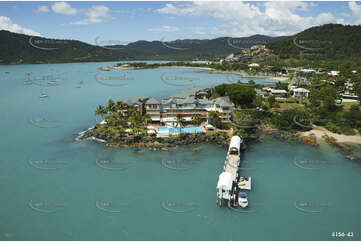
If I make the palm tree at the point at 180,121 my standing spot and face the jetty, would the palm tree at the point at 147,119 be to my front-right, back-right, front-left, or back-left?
back-right

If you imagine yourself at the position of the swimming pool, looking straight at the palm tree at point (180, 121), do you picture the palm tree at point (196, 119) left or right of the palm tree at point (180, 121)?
right

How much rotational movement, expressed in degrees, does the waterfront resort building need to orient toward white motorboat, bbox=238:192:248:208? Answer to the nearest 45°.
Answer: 0° — it already faces it

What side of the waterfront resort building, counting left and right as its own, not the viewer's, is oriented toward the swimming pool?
front

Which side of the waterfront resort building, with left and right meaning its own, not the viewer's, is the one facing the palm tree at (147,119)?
right

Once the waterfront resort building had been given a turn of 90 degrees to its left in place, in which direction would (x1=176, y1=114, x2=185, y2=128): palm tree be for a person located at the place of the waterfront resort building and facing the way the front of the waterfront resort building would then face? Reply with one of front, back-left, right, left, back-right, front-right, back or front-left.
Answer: right

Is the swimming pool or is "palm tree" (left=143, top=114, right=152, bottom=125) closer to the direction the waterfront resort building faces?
the swimming pool

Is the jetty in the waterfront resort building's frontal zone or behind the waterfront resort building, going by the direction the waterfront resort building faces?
frontal zone

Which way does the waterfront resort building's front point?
toward the camera
